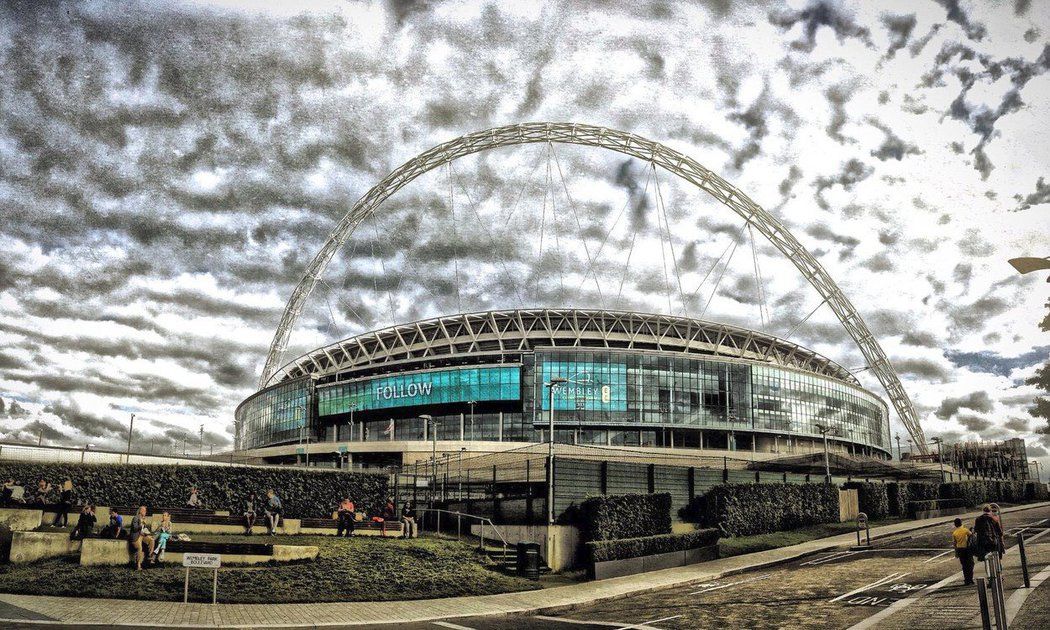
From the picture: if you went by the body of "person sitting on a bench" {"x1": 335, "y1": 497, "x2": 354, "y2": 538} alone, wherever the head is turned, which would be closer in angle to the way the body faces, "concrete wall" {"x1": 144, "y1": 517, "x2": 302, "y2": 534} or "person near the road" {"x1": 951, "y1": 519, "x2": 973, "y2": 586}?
the person near the road

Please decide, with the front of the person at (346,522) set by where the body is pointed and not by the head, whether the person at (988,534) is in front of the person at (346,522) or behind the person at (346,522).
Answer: in front

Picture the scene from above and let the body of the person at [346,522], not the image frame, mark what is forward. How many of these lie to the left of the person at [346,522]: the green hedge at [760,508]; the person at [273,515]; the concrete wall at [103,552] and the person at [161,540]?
1

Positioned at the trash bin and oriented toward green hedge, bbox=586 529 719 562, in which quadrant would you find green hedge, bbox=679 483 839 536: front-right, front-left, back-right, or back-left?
front-left

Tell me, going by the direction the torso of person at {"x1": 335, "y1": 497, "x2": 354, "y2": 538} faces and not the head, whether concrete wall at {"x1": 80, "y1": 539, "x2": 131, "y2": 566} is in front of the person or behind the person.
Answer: in front

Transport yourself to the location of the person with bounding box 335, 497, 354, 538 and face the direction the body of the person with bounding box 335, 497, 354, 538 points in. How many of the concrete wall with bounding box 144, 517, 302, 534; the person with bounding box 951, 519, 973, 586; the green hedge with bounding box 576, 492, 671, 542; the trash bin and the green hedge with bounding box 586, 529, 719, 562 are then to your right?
1

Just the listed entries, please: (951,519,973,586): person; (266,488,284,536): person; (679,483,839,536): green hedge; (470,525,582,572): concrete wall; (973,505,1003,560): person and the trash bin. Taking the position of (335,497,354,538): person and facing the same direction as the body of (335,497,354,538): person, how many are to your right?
1

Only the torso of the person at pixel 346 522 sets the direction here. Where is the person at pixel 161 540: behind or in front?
in front

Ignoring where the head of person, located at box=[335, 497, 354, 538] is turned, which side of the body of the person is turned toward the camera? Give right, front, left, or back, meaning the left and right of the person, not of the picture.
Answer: front

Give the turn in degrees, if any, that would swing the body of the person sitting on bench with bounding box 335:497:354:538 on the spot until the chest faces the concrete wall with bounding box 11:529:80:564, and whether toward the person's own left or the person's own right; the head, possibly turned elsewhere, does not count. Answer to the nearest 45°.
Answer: approximately 45° to the person's own right

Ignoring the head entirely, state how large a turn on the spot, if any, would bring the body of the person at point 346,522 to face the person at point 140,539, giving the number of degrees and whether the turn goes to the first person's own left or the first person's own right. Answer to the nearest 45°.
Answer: approximately 45° to the first person's own right

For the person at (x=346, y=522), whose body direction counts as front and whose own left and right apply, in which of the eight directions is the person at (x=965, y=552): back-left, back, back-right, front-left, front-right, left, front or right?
front-left

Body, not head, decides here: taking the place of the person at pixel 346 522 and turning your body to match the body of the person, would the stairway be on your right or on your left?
on your left

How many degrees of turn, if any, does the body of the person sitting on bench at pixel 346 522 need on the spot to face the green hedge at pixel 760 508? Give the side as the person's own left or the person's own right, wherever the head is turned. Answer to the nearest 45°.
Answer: approximately 90° to the person's own left

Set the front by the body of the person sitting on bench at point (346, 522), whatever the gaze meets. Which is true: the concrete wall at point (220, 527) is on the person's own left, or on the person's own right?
on the person's own right
